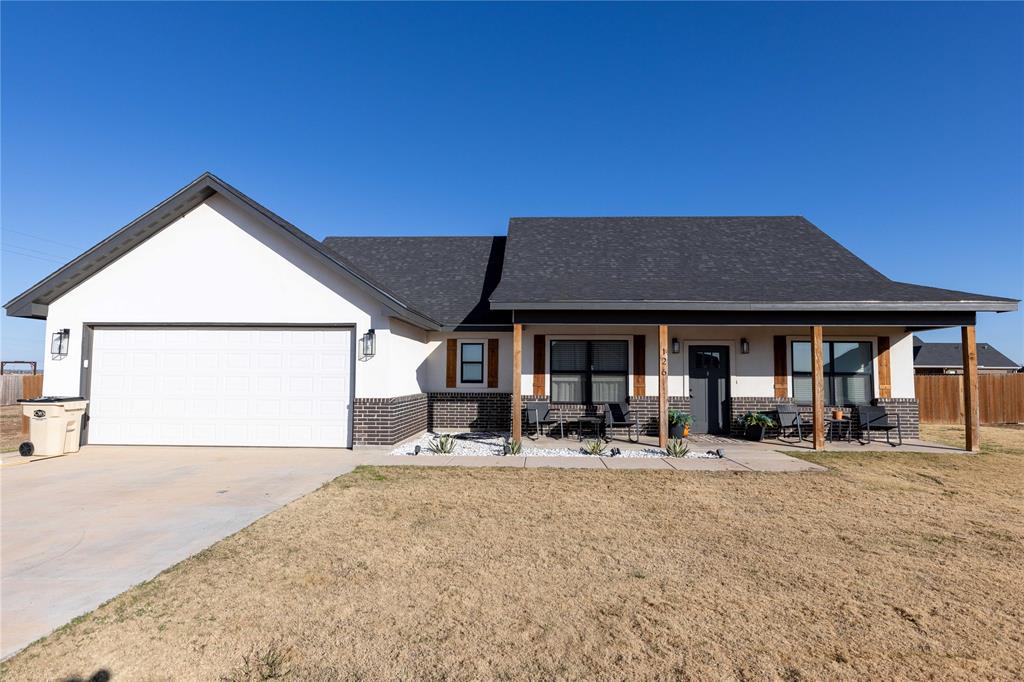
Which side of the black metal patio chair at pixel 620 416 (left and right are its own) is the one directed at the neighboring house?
left

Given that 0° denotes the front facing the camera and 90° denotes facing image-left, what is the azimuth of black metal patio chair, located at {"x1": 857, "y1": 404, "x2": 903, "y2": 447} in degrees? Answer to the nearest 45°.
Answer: approximately 315°

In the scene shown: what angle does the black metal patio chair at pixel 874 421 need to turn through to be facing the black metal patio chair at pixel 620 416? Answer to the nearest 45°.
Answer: approximately 90° to its right

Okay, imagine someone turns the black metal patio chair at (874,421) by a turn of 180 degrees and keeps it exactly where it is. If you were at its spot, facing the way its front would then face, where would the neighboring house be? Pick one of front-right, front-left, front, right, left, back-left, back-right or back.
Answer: front-right

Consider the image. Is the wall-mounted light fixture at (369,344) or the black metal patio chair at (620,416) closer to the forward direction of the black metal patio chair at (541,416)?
the black metal patio chair

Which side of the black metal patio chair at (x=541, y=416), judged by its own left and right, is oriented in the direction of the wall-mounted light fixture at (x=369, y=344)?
right

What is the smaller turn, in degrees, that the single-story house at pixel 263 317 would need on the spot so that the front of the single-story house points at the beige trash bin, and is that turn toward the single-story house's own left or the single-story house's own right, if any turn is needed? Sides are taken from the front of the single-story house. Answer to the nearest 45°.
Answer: approximately 90° to the single-story house's own right

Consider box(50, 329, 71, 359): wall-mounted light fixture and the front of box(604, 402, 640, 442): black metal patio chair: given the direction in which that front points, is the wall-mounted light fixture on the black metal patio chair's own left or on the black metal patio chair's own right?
on the black metal patio chair's own right

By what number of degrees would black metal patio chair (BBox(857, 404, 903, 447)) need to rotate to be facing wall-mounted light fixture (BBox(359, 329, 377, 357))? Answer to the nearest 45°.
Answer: approximately 90° to its right
